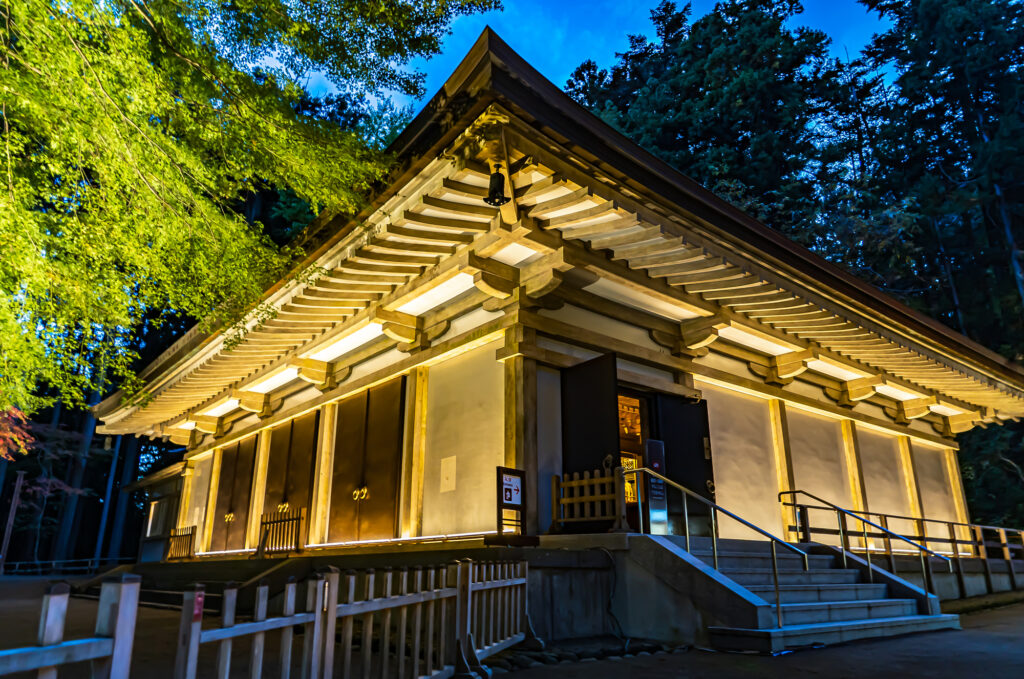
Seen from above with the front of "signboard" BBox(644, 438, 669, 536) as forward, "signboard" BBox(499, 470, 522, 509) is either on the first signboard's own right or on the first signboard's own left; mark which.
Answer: on the first signboard's own right

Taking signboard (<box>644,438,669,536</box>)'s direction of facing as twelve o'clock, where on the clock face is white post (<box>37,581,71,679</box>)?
The white post is roughly at 2 o'clock from the signboard.

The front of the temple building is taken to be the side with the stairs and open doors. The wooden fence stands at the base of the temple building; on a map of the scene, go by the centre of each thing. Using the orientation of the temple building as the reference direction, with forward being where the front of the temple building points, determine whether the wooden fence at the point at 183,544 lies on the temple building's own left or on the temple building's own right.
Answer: on the temple building's own right

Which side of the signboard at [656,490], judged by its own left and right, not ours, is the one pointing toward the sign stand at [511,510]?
right
